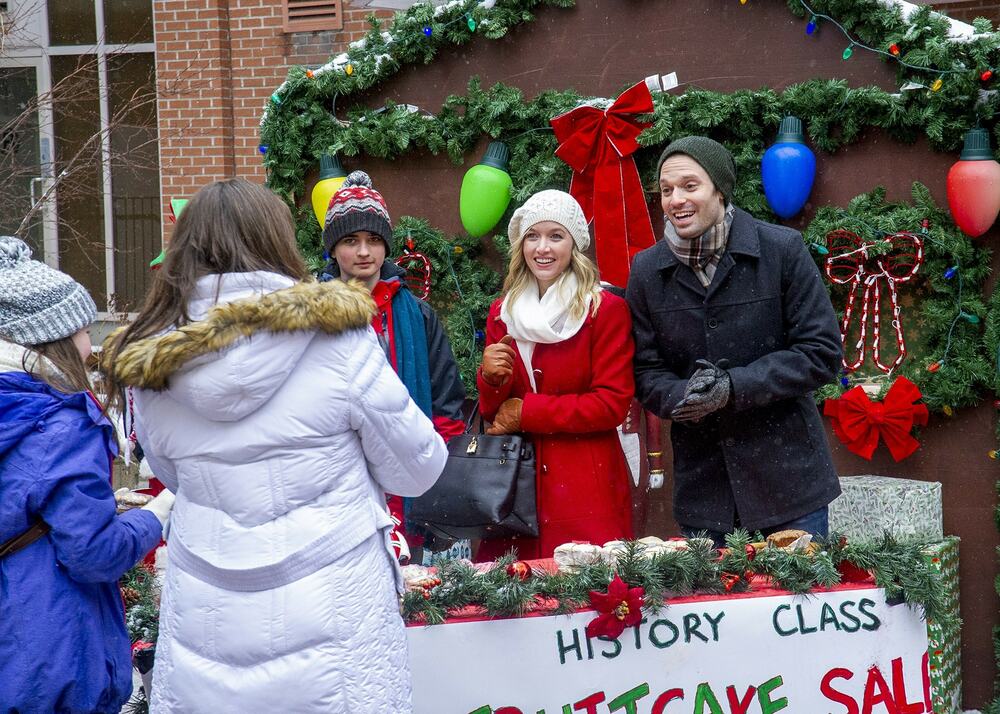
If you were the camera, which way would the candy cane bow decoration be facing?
facing the viewer

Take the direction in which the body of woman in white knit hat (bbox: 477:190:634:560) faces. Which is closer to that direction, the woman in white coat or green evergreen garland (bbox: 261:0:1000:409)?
the woman in white coat

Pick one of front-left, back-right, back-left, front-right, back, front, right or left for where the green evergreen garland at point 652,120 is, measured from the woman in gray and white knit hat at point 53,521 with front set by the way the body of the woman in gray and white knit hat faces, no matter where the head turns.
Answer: front

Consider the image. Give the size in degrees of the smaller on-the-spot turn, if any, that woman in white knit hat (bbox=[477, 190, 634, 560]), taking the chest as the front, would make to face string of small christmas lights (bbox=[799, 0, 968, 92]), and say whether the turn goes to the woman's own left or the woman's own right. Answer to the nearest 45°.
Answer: approximately 180°

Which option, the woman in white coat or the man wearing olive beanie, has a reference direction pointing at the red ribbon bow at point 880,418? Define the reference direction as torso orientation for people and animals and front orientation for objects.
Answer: the woman in white coat

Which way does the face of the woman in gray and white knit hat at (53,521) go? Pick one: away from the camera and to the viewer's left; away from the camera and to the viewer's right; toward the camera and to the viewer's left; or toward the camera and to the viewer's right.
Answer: away from the camera and to the viewer's right

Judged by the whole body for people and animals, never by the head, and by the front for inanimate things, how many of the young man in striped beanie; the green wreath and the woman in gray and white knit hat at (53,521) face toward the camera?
2

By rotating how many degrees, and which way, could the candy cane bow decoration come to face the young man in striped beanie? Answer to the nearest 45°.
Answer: approximately 45° to its right

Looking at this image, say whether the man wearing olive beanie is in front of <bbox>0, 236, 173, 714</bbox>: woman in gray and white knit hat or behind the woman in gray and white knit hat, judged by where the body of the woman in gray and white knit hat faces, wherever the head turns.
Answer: in front

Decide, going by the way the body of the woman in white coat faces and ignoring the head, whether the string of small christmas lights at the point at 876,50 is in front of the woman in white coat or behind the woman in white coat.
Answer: in front

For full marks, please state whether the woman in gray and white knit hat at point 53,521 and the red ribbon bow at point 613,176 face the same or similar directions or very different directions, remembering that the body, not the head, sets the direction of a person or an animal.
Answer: very different directions

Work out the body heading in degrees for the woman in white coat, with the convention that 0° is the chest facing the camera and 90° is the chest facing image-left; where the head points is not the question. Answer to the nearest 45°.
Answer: approximately 225°

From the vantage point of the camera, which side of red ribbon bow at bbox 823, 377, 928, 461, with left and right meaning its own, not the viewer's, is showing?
front

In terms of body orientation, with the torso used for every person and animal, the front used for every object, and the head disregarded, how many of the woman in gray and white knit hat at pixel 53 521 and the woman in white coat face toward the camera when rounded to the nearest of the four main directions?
0

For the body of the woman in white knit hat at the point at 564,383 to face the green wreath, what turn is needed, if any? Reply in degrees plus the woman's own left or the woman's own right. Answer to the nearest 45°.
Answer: approximately 180°

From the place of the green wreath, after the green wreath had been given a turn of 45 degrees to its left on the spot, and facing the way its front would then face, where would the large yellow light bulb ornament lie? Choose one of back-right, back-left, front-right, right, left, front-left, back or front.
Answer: back-right

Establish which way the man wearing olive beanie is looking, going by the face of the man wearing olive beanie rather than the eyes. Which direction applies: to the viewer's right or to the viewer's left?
to the viewer's left

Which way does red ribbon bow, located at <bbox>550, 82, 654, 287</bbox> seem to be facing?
toward the camera
